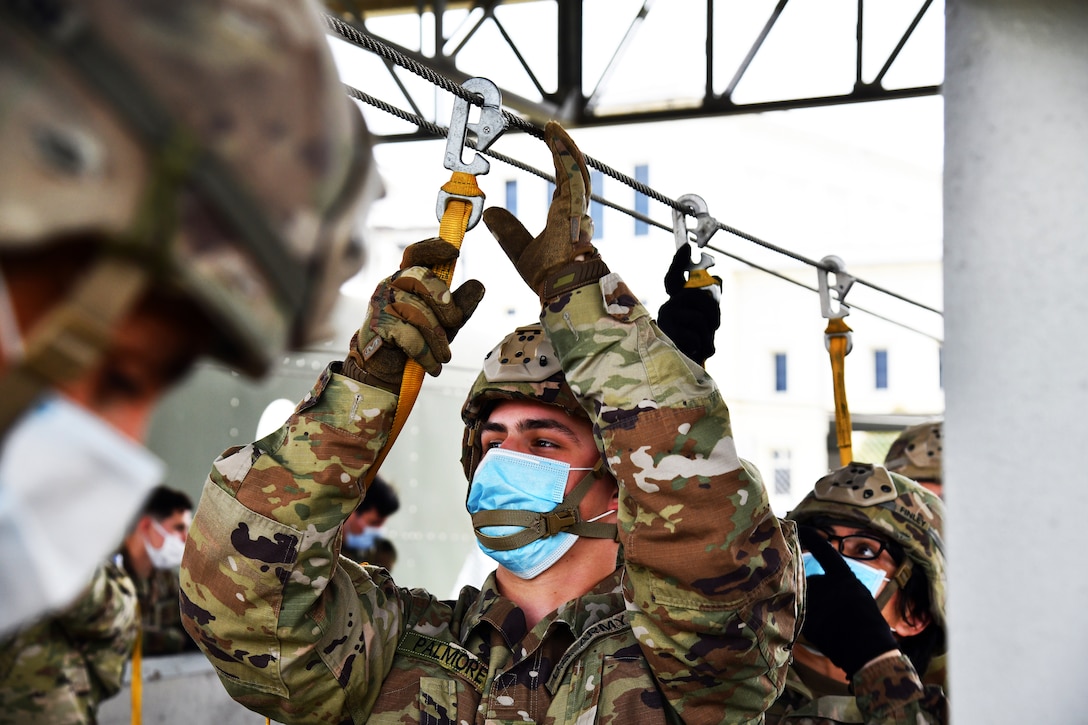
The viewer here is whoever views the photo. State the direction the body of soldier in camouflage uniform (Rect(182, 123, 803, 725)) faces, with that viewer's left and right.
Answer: facing the viewer

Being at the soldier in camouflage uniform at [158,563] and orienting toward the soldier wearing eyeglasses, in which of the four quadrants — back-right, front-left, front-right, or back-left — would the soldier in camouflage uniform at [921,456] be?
front-left

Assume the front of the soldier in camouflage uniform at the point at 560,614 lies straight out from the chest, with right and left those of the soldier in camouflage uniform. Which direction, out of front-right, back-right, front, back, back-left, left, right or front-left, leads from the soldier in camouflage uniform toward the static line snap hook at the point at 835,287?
back-left

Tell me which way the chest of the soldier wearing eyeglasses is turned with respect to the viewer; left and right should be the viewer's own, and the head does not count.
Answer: facing the viewer and to the left of the viewer

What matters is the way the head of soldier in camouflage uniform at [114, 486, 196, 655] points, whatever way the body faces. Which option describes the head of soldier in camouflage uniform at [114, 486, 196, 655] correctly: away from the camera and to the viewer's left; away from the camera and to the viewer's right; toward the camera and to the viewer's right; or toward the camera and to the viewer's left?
toward the camera and to the viewer's right

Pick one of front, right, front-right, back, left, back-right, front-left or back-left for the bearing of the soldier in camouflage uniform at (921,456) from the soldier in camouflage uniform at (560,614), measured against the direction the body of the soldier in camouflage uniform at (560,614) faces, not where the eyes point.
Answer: back-left
